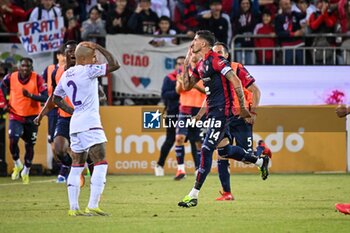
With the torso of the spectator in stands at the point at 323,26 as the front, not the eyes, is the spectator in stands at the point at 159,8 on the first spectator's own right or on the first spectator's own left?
on the first spectator's own right

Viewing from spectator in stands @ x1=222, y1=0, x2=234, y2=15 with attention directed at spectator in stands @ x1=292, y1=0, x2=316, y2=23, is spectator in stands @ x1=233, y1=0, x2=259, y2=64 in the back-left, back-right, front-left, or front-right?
front-right

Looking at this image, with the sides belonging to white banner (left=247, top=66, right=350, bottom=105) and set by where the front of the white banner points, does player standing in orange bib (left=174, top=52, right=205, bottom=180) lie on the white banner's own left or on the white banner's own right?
on the white banner's own right

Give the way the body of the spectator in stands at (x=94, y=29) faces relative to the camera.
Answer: toward the camera

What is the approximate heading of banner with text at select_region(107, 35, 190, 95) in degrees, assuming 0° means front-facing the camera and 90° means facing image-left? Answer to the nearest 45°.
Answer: approximately 0°

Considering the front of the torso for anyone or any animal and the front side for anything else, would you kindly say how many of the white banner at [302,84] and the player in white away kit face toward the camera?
1

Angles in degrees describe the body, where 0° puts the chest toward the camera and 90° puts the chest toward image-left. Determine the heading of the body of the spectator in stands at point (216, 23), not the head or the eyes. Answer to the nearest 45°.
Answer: approximately 0°

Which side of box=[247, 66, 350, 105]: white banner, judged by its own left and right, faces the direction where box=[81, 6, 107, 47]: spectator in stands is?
right

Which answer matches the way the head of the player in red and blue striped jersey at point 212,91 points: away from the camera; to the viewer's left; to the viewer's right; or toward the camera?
to the viewer's left

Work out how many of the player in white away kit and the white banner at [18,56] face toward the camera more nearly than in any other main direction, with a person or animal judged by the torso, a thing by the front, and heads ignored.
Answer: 1

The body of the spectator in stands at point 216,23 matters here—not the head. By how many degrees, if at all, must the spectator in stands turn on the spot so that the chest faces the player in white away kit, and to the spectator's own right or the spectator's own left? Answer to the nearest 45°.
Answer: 0° — they already face them

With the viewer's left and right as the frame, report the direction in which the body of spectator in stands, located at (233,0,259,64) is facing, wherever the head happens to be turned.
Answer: facing the viewer

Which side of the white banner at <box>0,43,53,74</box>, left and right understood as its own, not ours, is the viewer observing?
front

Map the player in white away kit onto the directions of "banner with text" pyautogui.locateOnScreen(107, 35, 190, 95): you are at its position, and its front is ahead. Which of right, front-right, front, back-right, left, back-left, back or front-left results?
front

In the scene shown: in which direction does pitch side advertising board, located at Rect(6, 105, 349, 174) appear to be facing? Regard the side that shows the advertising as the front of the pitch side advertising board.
toward the camera

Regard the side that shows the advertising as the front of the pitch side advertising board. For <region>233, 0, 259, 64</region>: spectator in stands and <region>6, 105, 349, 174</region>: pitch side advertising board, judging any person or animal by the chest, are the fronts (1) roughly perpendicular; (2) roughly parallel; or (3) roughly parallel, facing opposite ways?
roughly parallel
